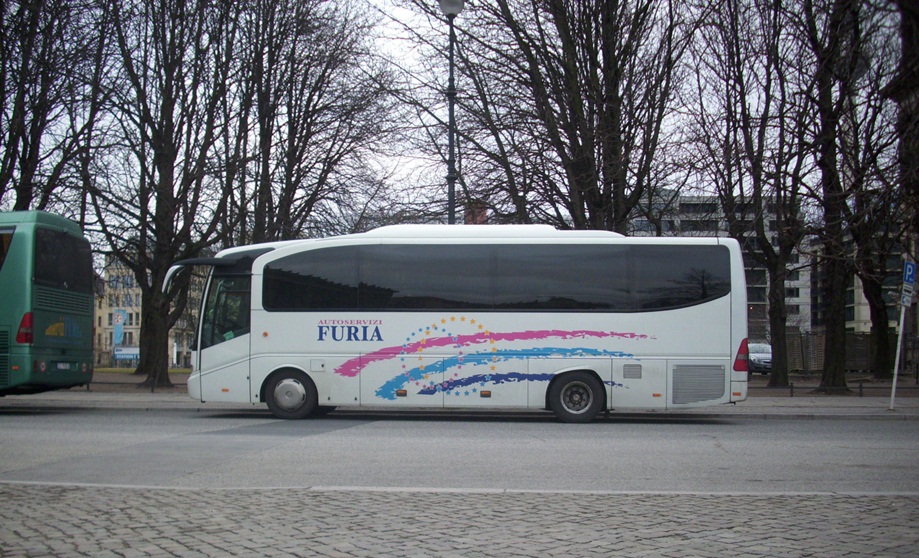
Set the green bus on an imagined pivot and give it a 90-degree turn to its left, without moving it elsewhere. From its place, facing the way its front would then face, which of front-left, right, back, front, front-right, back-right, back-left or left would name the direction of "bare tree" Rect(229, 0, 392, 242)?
back

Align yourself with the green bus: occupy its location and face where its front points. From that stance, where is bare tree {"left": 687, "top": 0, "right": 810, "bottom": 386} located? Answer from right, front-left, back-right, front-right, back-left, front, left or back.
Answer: back-right

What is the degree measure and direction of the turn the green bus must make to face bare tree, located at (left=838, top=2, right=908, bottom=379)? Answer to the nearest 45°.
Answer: approximately 135° to its right

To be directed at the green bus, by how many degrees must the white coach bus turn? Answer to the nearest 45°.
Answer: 0° — it already faces it

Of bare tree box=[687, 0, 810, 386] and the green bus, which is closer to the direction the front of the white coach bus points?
the green bus

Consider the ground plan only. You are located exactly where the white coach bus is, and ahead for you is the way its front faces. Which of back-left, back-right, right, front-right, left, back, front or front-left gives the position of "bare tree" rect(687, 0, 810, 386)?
back-right

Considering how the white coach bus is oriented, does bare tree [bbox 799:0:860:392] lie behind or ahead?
behind

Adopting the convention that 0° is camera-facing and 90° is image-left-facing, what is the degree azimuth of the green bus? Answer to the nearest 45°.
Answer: approximately 135°

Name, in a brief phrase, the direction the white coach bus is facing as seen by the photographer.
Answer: facing to the left of the viewer

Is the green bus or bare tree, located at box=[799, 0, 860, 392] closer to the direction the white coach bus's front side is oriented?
the green bus

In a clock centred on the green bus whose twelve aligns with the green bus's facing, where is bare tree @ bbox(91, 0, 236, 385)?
The bare tree is roughly at 2 o'clock from the green bus.

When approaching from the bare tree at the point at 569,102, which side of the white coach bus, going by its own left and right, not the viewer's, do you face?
right
